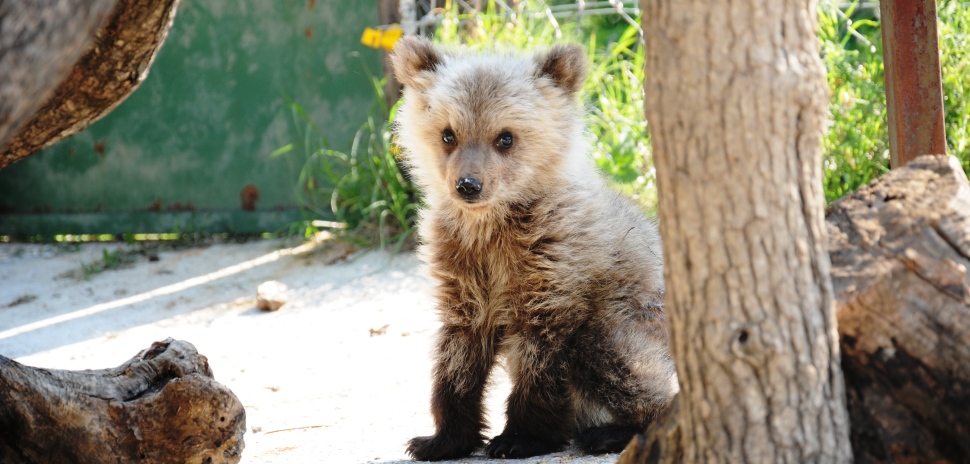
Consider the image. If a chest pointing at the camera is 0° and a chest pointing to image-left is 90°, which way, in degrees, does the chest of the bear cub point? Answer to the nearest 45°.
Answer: approximately 45°

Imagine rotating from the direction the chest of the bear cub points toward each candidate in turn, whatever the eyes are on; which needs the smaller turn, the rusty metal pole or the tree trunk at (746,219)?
the tree trunk

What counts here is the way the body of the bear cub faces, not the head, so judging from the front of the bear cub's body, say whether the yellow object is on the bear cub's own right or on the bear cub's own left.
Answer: on the bear cub's own right

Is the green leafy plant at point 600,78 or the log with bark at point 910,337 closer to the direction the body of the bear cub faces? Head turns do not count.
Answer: the log with bark

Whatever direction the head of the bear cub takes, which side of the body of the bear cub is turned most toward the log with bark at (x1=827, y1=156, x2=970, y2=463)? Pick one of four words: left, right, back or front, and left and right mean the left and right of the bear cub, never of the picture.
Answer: left

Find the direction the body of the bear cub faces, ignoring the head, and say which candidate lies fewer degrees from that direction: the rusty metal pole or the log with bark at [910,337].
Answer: the log with bark

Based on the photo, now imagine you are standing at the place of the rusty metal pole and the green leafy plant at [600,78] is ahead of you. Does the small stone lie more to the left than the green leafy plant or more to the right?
left

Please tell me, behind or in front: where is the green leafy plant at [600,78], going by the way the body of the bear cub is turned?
behind

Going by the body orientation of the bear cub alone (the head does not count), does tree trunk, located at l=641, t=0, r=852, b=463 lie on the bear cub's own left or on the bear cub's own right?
on the bear cub's own left
